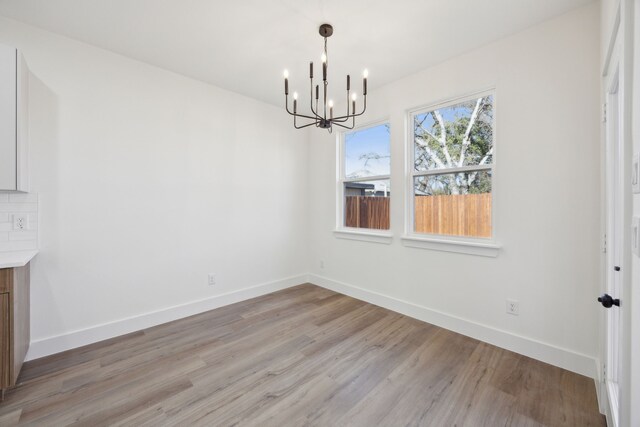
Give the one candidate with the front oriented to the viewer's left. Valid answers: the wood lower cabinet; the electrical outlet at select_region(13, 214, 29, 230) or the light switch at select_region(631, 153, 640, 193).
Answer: the light switch at select_region(631, 153, 640, 193)

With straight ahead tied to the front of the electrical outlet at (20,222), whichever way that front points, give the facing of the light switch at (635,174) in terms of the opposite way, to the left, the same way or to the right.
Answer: the opposite way

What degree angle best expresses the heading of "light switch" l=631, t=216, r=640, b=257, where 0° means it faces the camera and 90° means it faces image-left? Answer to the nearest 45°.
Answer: approximately 90°

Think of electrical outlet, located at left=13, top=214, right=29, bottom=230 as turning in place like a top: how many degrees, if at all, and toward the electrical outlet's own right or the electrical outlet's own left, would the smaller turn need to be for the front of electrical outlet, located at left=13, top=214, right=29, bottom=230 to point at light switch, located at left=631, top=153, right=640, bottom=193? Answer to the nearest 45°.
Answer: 0° — it already faces it

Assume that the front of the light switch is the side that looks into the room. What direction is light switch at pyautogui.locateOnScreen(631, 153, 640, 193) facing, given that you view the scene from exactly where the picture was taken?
facing to the left of the viewer

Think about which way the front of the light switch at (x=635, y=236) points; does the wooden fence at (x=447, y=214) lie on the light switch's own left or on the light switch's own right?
on the light switch's own right

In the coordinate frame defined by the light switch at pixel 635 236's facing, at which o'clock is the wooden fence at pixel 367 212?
The wooden fence is roughly at 1 o'clock from the light switch.

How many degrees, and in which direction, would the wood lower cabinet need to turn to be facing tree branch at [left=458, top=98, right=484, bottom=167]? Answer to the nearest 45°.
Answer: approximately 45° to its left

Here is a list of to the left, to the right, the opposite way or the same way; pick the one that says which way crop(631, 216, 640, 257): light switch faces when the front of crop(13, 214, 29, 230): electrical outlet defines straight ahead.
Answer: the opposite way

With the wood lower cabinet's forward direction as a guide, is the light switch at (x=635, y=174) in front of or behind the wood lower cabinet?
in front

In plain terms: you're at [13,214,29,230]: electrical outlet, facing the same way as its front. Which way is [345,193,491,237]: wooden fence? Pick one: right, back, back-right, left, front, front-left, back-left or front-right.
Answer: front-left
